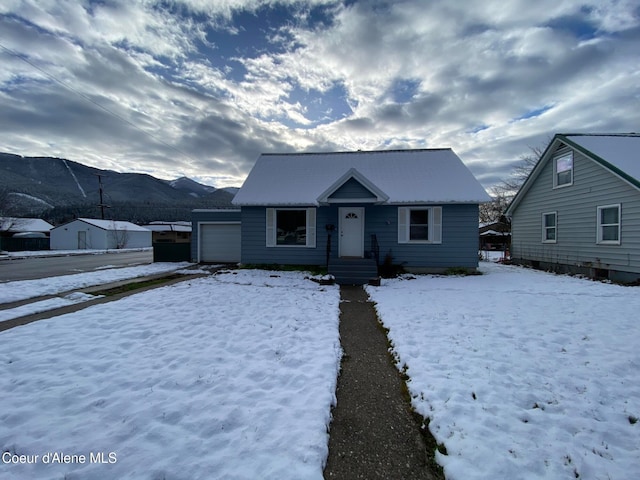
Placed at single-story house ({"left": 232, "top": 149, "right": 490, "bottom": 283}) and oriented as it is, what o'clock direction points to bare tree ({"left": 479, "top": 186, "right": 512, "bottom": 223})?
The bare tree is roughly at 7 o'clock from the single-story house.

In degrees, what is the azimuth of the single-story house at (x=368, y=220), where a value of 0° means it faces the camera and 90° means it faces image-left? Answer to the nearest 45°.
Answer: approximately 0°

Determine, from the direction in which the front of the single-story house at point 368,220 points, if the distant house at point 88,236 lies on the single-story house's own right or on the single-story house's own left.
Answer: on the single-story house's own right

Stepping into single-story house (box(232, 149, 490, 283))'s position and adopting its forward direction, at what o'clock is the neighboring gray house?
The neighboring gray house is roughly at 9 o'clock from the single-story house.

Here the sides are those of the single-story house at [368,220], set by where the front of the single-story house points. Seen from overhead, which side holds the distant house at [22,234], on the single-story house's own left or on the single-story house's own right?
on the single-story house's own right

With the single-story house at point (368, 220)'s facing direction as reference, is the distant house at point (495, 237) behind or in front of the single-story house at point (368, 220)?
behind
